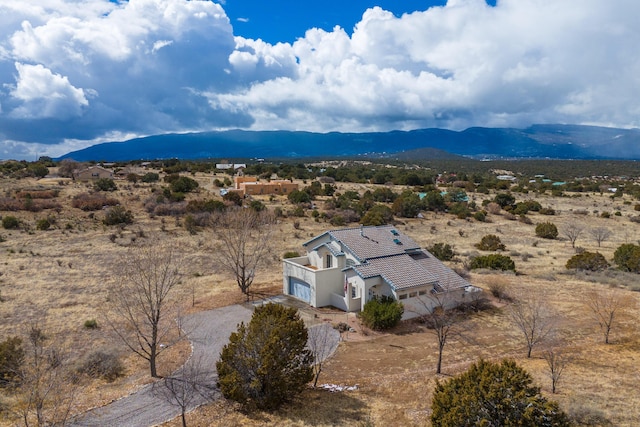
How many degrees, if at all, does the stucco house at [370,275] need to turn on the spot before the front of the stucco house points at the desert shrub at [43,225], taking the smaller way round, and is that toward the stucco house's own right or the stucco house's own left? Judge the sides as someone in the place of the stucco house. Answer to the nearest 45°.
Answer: approximately 90° to the stucco house's own right

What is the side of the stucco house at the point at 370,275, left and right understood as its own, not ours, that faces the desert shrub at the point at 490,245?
back

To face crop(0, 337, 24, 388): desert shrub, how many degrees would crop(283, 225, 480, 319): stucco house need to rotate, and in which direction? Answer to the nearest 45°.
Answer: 0° — it already faces it

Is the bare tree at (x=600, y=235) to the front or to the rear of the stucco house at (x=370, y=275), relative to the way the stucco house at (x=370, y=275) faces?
to the rear

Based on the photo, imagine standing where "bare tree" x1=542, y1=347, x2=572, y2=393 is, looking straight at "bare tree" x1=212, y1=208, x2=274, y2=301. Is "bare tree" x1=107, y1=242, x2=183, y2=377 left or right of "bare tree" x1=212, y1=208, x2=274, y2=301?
left

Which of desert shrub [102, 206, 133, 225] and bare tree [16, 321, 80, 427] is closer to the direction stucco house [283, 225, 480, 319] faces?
the bare tree

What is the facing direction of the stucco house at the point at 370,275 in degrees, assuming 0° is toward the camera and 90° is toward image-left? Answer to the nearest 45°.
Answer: approximately 45°

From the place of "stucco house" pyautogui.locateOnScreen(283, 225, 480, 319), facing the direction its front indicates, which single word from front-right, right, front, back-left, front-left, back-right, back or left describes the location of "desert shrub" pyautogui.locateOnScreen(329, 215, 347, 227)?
back-right

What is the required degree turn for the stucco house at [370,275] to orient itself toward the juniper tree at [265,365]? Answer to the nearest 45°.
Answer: approximately 45° to its left

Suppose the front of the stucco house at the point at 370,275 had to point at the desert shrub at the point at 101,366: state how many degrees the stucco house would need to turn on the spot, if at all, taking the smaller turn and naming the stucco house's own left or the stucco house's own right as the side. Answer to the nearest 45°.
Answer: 0° — it already faces it

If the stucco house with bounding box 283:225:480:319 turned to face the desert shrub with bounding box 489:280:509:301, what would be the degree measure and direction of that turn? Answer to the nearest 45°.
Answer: approximately 135° to its left
